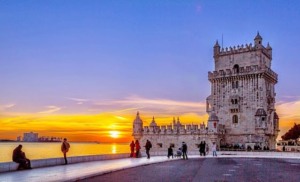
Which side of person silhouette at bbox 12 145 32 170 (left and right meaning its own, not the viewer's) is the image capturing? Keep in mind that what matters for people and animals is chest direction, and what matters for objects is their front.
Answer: right
